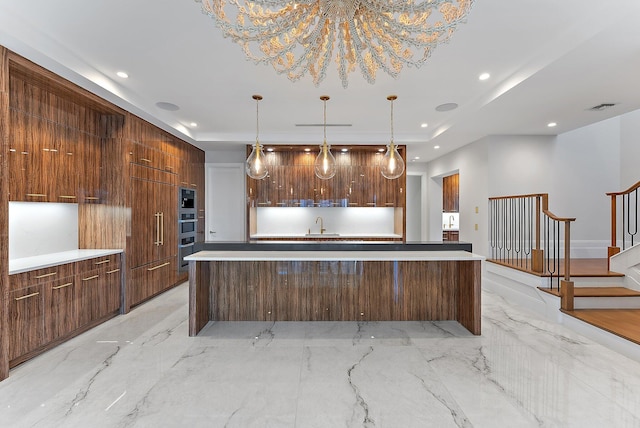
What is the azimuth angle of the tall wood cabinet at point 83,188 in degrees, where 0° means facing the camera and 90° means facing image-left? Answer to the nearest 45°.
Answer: approximately 315°

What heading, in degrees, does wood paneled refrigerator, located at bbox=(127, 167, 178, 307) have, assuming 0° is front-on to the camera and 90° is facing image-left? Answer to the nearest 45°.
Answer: approximately 315°

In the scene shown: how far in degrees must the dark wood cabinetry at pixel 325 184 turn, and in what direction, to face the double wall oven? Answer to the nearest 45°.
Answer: approximately 90° to its right

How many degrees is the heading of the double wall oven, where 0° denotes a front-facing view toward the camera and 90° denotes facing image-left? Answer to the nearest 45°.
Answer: approximately 315°

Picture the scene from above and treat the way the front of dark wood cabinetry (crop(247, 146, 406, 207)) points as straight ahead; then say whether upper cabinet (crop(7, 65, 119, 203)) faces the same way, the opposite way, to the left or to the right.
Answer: to the left

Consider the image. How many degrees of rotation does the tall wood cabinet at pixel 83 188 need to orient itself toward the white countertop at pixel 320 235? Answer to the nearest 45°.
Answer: approximately 45° to its left

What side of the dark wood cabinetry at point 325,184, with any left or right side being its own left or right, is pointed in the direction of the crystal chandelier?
front

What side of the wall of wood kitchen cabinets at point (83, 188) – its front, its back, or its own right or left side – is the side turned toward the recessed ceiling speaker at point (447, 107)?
front

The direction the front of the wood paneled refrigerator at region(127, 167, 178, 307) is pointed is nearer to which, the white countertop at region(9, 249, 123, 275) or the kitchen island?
the kitchen island

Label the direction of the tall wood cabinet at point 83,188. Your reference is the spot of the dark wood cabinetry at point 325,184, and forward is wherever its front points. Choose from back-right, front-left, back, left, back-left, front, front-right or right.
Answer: front-right

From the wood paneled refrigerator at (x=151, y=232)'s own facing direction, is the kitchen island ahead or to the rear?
ahead

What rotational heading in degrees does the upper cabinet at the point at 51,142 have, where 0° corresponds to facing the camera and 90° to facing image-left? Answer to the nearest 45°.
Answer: approximately 315°

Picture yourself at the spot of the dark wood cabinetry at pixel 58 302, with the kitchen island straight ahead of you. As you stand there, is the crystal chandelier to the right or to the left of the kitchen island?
right

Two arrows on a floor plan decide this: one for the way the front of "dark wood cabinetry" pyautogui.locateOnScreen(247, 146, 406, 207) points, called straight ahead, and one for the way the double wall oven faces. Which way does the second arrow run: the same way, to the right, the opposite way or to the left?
to the left

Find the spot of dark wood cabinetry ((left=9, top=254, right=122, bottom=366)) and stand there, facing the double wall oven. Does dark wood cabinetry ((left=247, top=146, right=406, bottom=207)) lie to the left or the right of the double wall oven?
right

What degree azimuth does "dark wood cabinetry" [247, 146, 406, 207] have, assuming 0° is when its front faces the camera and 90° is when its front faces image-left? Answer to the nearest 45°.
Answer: approximately 0°
